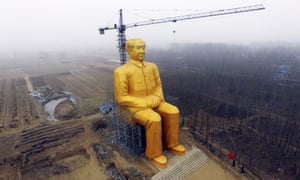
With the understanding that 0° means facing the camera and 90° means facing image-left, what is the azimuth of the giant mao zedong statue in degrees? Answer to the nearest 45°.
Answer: approximately 315°

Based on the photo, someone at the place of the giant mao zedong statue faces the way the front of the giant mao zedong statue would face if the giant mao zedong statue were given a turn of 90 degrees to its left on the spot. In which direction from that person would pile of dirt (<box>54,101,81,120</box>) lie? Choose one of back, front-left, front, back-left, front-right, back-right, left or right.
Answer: left
